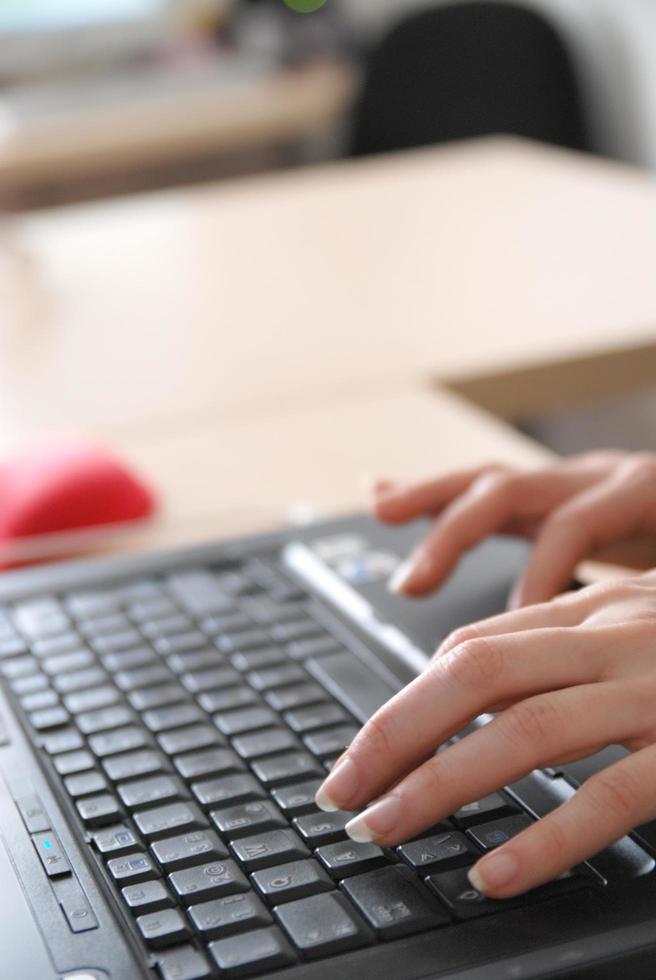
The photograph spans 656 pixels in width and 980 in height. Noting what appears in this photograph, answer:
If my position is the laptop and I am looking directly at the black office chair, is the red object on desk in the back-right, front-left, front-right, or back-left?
front-left

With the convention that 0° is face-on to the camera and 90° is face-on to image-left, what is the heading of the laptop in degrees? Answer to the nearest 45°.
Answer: approximately 270°

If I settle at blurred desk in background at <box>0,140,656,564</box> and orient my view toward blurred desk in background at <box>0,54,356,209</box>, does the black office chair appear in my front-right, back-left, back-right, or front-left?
front-right

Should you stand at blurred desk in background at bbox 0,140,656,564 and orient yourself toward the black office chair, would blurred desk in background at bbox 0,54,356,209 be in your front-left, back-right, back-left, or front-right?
front-left

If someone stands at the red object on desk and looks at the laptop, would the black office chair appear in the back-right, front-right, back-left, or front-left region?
back-left

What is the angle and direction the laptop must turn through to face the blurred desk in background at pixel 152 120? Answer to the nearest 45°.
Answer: approximately 90° to its left

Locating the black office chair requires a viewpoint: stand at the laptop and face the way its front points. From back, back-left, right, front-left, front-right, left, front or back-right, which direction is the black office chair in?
left
